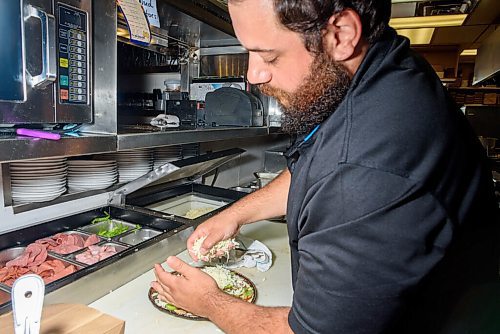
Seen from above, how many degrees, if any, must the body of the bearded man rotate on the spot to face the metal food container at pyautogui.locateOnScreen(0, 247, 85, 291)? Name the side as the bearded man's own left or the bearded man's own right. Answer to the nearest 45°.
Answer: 0° — they already face it

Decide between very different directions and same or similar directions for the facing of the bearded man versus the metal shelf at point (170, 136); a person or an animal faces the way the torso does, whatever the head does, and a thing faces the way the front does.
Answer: very different directions

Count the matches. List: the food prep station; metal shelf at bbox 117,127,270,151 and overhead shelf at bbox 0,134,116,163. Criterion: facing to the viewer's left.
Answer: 0

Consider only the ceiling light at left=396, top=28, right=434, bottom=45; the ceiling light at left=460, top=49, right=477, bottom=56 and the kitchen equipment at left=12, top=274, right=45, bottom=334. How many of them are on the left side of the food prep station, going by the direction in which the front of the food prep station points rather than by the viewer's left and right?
2

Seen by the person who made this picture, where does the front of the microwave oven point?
facing the viewer and to the right of the viewer

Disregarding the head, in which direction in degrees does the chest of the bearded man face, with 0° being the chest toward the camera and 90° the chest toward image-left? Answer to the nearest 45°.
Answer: approximately 90°

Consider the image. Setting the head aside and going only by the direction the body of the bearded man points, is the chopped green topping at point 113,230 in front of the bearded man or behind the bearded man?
in front

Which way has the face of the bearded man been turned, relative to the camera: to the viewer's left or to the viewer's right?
to the viewer's left

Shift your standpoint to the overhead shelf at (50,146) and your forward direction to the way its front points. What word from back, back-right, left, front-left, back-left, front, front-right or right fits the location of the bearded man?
front

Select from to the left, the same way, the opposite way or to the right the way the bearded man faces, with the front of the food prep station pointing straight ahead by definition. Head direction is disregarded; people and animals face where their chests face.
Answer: the opposite way

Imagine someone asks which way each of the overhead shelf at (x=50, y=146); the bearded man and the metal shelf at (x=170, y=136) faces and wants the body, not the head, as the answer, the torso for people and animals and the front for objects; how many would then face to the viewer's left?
1

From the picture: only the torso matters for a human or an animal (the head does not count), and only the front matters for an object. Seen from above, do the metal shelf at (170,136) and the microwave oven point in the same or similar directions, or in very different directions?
same or similar directions

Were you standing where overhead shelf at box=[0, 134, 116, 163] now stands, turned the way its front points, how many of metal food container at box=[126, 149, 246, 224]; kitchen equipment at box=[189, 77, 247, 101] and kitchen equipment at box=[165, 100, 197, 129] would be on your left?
3

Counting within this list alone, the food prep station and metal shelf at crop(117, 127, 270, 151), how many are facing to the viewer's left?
0

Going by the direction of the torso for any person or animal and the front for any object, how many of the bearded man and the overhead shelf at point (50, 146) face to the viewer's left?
1
